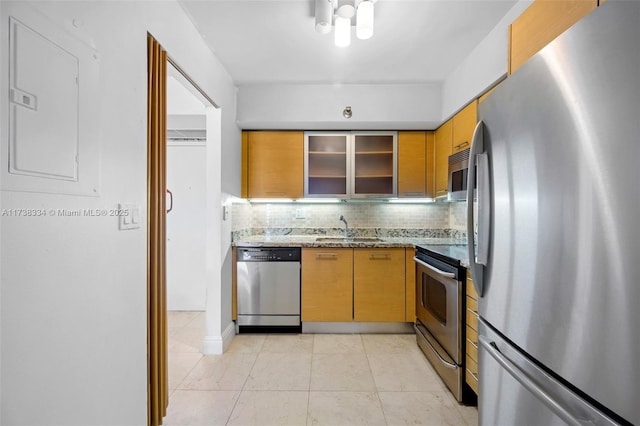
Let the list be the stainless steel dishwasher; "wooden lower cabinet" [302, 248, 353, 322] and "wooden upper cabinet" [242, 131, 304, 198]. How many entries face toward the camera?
3

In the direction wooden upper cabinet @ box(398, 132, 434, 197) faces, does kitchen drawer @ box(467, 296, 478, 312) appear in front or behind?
in front

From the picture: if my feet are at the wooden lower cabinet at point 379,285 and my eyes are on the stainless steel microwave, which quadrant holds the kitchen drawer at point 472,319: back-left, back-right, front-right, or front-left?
front-right

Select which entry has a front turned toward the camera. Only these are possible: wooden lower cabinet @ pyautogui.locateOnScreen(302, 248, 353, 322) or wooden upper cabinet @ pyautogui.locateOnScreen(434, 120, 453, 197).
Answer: the wooden lower cabinet

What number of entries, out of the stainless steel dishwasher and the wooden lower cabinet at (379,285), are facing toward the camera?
2

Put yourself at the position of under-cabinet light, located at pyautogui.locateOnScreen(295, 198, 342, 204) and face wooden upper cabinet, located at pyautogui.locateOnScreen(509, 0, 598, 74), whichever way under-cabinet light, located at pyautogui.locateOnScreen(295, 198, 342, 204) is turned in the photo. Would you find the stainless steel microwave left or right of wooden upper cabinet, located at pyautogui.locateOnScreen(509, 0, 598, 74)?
left

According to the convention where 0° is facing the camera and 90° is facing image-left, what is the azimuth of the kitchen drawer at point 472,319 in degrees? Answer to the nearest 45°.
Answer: approximately 45°

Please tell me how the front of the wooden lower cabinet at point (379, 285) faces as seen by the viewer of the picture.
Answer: facing the viewer

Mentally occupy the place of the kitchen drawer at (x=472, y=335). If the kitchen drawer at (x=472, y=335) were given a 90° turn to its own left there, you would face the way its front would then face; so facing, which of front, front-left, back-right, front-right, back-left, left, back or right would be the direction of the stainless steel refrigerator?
front-right

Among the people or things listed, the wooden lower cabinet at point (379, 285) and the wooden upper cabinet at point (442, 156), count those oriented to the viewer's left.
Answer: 1

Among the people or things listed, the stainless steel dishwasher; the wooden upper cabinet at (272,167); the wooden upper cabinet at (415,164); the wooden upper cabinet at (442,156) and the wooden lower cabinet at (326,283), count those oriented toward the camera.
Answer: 4

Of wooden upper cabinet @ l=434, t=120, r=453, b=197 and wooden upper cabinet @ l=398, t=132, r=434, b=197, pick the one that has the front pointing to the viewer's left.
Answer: wooden upper cabinet @ l=434, t=120, r=453, b=197

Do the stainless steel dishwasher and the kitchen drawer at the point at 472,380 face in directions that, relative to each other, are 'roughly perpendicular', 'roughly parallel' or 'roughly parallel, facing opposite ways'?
roughly perpendicular

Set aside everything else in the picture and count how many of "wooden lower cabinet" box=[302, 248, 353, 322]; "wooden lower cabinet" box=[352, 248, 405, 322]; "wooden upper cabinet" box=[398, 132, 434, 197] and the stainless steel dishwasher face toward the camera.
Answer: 4

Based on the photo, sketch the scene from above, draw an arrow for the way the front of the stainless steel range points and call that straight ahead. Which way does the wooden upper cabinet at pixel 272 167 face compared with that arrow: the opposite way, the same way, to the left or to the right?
to the left
